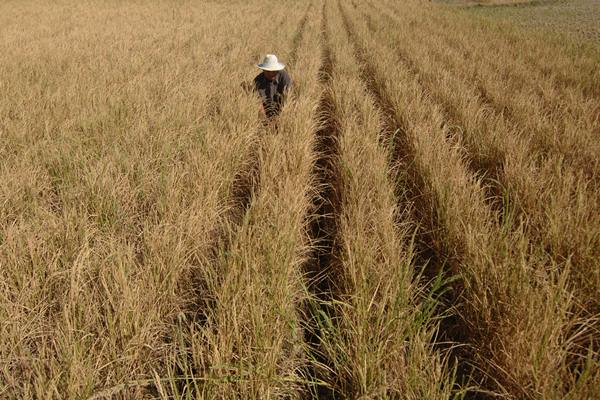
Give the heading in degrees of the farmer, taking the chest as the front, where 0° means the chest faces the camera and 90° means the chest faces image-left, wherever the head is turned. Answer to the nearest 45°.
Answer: approximately 0°
